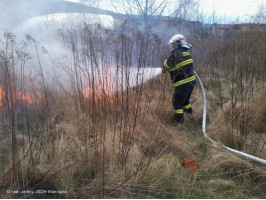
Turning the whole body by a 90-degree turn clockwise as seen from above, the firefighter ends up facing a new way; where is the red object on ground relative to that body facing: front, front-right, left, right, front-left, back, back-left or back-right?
back-right

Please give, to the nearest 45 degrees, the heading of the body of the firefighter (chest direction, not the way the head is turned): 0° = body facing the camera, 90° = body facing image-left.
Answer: approximately 135°
